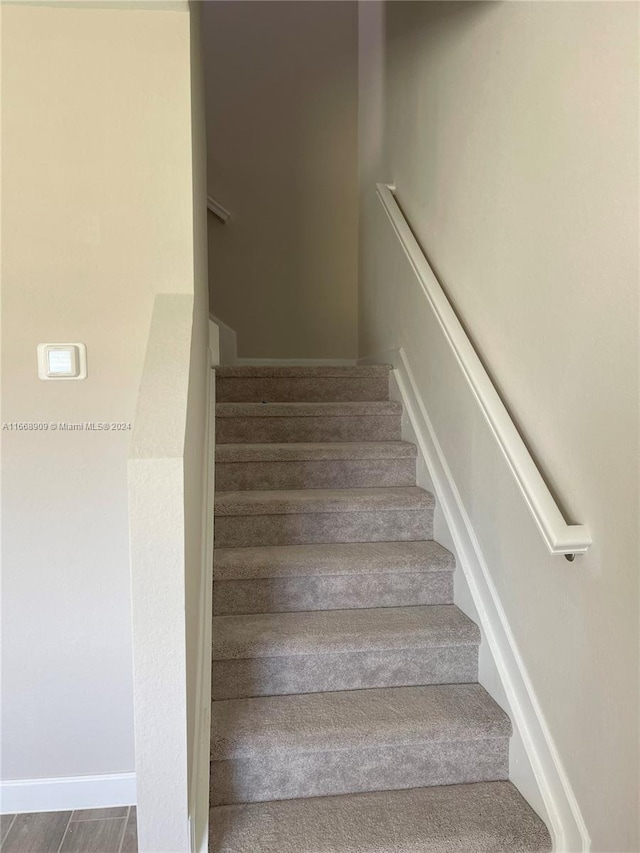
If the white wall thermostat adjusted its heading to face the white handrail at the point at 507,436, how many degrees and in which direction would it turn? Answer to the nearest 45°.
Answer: approximately 45° to its left

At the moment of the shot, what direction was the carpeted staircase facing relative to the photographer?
facing the viewer

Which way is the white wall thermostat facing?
toward the camera
